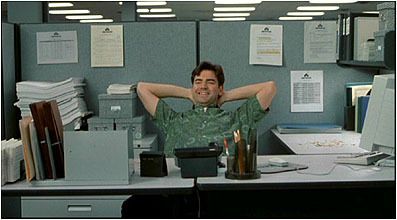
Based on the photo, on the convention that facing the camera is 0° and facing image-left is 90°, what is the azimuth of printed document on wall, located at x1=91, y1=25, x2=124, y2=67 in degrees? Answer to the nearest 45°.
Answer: approximately 0°

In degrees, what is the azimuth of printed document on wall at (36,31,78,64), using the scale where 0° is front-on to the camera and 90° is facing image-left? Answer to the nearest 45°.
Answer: approximately 0°

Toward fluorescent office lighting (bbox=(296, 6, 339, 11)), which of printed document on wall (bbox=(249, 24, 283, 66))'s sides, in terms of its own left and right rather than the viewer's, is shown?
back

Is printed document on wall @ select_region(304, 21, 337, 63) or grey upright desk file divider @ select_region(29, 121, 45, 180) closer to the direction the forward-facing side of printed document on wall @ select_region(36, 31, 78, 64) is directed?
the grey upright desk file divider

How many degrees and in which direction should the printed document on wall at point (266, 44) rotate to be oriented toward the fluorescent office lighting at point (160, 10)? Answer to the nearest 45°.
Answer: approximately 180°

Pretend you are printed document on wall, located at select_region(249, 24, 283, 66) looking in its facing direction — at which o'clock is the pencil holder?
The pencil holder is roughly at 12 o'clock from the printed document on wall.
